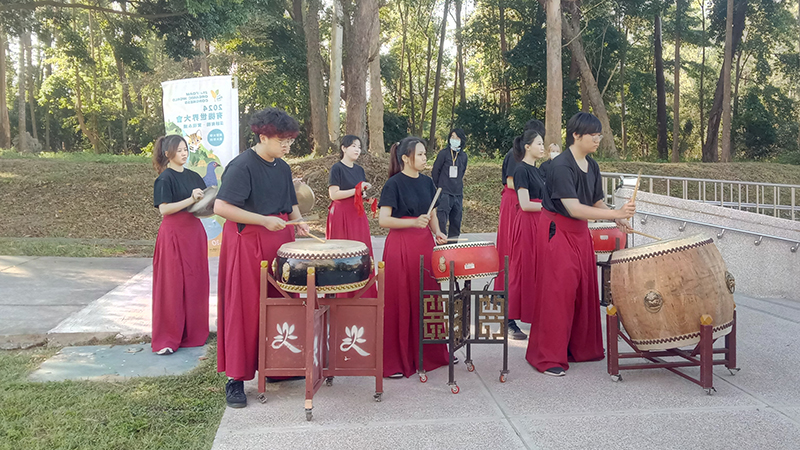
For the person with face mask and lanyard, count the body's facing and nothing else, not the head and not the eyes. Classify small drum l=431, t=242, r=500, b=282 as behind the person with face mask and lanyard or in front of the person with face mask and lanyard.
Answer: in front

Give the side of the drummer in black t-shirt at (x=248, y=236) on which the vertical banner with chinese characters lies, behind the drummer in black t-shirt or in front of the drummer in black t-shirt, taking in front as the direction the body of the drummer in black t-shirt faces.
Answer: behind

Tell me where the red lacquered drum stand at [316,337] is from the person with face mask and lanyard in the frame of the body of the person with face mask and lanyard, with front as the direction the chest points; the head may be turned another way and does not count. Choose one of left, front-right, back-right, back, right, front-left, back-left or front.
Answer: front

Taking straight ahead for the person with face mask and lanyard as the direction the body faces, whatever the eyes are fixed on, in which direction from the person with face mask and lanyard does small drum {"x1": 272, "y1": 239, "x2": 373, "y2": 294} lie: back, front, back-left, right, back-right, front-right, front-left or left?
front

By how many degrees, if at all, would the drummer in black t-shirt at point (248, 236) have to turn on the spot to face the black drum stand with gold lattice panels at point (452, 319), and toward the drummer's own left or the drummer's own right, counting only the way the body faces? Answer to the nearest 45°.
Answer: approximately 45° to the drummer's own left

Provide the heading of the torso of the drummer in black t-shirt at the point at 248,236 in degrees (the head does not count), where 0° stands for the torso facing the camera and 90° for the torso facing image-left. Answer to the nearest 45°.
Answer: approximately 315°

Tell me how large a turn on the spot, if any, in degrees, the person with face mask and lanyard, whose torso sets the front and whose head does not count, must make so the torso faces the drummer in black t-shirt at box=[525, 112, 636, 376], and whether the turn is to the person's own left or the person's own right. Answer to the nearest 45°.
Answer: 0° — they already face them

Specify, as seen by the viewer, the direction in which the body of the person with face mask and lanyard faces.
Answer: toward the camera

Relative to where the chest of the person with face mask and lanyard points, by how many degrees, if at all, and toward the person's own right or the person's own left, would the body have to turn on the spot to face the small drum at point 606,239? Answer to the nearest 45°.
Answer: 0° — they already face it

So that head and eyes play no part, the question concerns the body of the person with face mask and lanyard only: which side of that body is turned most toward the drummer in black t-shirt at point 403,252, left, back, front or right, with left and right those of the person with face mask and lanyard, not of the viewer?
front

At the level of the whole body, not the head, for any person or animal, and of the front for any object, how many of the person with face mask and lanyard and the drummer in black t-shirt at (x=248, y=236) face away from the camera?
0

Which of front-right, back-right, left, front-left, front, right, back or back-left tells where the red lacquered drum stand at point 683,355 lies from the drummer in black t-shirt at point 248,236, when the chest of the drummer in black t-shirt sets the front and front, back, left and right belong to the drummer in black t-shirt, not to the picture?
front-left

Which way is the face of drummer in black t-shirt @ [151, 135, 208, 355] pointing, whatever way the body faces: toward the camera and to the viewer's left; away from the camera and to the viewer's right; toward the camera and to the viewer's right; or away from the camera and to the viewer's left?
toward the camera and to the viewer's right

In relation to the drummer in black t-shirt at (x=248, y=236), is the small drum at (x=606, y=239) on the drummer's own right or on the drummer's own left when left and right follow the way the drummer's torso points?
on the drummer's own left

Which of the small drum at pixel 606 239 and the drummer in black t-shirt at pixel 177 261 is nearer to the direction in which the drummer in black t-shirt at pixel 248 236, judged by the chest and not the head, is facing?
the small drum
